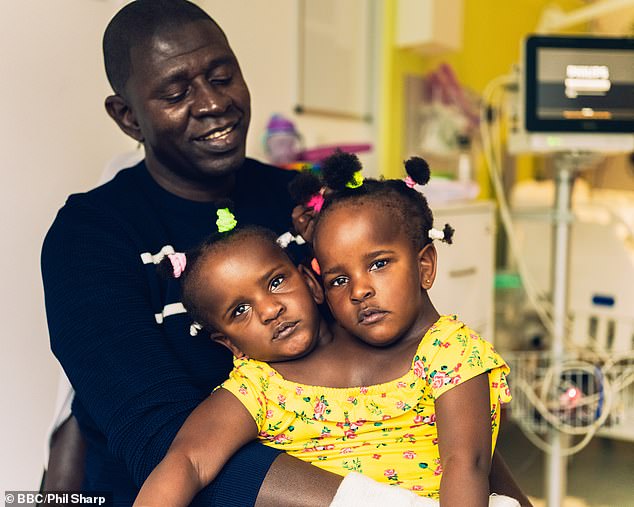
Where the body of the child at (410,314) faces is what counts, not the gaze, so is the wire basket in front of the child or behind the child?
behind

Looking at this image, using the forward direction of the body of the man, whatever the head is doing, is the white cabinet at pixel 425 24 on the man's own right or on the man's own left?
on the man's own left

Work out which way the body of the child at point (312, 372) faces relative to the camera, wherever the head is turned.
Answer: toward the camera

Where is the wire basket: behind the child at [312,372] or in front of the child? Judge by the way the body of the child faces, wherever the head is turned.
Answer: behind

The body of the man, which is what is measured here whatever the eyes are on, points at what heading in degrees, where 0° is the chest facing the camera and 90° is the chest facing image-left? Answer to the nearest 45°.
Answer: approximately 315°

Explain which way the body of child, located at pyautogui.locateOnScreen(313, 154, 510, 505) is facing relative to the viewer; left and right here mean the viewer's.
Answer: facing the viewer and to the left of the viewer

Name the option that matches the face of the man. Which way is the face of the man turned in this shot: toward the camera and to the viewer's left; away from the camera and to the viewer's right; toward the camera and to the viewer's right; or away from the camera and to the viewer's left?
toward the camera and to the viewer's right

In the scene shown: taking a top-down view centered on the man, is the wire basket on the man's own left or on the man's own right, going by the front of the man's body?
on the man's own left

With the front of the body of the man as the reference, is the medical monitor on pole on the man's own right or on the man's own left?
on the man's own left
